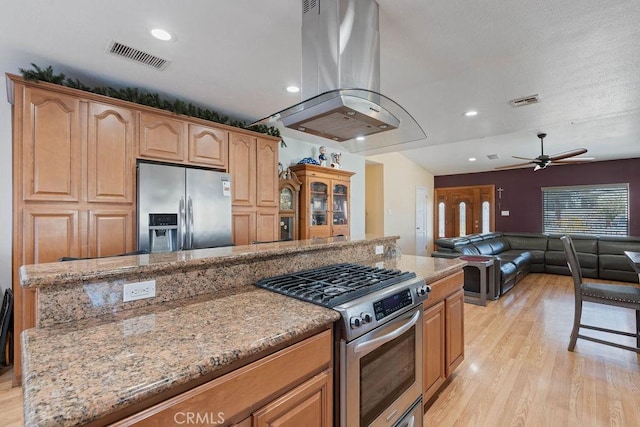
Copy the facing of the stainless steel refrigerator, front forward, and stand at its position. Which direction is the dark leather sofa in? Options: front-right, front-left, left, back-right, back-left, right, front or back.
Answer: front-left

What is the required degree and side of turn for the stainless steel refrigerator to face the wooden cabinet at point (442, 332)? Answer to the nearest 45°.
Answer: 0° — it already faces it

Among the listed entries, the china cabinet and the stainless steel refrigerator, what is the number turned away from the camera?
0

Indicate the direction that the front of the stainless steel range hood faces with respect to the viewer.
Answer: facing the viewer and to the right of the viewer

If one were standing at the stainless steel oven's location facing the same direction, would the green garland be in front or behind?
behind

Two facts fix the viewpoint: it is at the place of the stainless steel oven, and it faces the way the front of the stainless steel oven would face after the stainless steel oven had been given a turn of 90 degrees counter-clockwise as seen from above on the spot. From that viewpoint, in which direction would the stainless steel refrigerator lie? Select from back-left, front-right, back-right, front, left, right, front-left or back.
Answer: left

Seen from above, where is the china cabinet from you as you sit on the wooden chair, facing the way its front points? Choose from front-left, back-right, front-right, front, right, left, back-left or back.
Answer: back

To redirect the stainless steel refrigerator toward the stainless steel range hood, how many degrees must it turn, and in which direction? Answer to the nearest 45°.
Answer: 0° — it already faces it

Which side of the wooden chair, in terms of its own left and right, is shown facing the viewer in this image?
right

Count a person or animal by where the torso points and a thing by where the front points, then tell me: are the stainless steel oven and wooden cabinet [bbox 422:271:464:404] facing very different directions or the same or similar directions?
same or similar directions

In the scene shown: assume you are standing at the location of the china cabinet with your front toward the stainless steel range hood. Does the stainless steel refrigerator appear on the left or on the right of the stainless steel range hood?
right

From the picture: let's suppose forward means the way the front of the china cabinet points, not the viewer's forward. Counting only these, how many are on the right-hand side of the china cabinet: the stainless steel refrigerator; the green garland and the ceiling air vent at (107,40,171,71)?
3

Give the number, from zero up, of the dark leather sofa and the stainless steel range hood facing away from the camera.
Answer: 0
